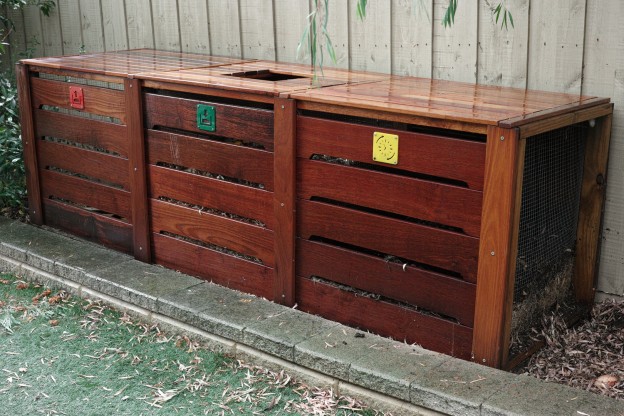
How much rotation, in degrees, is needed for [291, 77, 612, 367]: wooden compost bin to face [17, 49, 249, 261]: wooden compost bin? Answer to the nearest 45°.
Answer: approximately 90° to its right

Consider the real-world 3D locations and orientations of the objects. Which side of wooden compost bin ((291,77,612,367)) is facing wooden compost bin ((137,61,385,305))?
right

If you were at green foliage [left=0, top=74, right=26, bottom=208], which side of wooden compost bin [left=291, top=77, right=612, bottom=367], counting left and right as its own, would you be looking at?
right

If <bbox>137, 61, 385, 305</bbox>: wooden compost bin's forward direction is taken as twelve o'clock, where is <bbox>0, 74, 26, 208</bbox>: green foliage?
The green foliage is roughly at 3 o'clock from the wooden compost bin.

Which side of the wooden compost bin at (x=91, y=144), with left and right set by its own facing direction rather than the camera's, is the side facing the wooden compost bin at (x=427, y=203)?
left

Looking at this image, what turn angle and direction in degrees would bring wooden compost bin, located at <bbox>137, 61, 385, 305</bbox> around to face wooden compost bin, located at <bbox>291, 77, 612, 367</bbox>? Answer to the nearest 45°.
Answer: approximately 90° to its left

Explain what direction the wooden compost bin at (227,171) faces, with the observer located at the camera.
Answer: facing the viewer and to the left of the viewer
